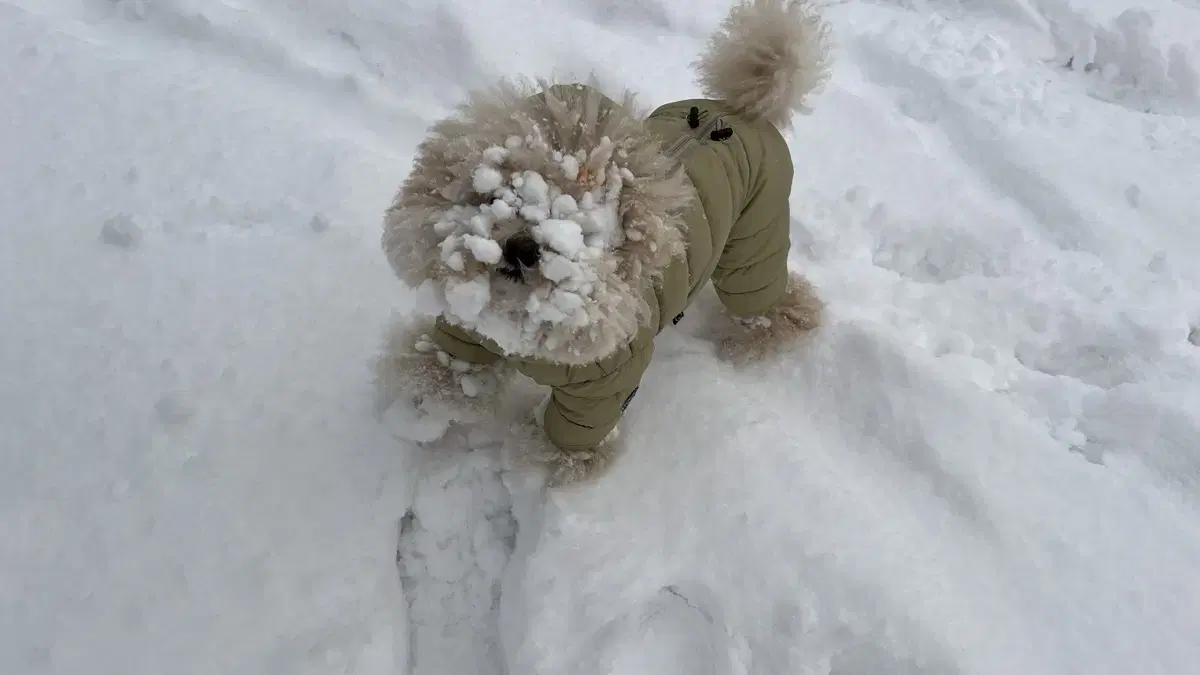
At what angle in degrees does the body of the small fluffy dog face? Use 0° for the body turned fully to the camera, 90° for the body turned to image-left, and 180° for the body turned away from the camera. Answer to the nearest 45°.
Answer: approximately 45°
